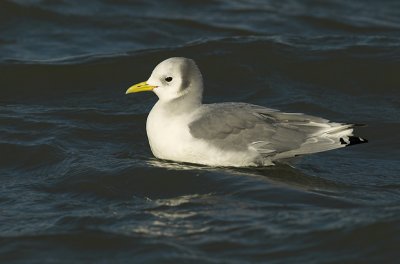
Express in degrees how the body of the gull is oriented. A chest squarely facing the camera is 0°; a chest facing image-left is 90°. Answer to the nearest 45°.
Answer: approximately 90°
